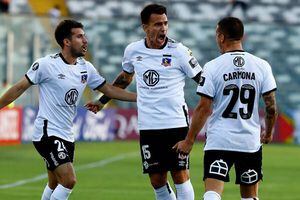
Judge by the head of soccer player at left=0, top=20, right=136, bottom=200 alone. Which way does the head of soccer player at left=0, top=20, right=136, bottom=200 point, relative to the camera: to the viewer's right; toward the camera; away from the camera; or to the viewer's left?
to the viewer's right

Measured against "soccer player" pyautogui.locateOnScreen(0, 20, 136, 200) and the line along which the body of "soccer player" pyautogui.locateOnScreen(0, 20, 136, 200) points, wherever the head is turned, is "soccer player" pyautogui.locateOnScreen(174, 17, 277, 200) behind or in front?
in front

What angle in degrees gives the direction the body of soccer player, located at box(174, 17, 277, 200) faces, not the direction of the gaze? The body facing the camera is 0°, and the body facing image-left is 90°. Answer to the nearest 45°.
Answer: approximately 180°

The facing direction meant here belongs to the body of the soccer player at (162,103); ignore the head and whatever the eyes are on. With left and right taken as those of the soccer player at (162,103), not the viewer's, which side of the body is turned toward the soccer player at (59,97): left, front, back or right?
right

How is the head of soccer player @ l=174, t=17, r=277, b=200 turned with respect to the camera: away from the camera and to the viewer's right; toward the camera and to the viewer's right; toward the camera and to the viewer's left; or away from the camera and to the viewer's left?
away from the camera and to the viewer's left

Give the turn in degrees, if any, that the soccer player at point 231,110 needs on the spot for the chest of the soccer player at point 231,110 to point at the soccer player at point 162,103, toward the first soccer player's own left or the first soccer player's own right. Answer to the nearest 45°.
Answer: approximately 45° to the first soccer player's own left

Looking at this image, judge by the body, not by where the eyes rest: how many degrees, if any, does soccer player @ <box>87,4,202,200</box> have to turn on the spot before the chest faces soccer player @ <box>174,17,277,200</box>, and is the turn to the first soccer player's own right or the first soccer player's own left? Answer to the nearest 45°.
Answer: approximately 45° to the first soccer player's own left

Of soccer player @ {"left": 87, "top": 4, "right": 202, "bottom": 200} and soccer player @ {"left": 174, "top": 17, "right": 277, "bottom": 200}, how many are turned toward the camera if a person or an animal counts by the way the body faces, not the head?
1

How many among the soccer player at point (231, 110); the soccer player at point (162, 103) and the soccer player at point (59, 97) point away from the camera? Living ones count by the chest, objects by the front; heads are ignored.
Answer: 1

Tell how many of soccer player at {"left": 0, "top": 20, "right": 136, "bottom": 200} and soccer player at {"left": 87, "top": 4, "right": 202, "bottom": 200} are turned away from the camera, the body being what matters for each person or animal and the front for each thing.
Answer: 0
